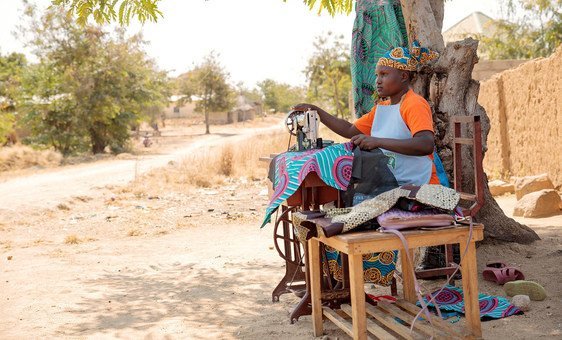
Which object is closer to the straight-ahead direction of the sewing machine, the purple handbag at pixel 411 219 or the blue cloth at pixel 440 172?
the blue cloth

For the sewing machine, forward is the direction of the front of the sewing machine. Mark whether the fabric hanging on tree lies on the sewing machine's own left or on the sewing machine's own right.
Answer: on the sewing machine's own left

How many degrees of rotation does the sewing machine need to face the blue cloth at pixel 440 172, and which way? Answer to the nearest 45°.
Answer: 0° — it already faces it

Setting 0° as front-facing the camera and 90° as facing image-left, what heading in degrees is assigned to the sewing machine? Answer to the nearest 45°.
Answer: approximately 270°

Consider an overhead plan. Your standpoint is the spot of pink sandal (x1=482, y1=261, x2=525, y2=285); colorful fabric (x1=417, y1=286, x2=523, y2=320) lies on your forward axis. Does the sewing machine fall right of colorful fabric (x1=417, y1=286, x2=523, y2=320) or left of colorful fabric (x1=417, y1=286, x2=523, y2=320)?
right

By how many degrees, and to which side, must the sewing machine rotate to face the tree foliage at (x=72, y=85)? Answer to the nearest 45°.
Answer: approximately 135° to its left

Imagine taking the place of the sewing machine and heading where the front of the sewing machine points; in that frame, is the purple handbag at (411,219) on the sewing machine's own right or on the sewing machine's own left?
on the sewing machine's own right

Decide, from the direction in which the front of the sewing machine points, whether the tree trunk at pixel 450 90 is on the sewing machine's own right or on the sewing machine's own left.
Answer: on the sewing machine's own left

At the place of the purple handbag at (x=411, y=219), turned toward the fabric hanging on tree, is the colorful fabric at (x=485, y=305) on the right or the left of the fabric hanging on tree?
right

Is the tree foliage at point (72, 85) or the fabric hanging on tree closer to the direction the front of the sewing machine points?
the fabric hanging on tree
